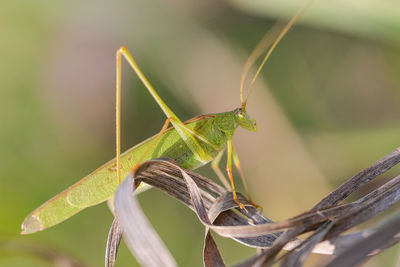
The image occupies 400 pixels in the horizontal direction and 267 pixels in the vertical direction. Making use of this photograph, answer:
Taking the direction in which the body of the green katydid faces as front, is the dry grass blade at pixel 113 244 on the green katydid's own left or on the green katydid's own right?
on the green katydid's own right

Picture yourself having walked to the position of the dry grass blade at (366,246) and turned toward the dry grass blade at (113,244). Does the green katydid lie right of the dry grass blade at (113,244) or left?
right

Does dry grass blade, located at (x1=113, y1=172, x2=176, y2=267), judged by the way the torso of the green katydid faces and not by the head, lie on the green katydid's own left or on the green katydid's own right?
on the green katydid's own right

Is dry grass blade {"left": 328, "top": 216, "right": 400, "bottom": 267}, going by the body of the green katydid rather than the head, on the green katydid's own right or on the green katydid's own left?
on the green katydid's own right

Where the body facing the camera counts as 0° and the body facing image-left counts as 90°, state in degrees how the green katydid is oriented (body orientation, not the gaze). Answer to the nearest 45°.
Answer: approximately 270°
